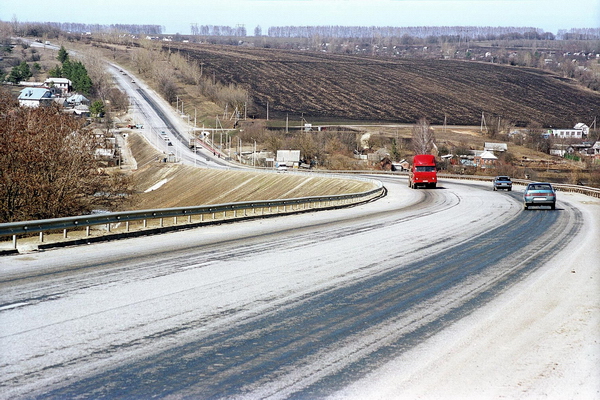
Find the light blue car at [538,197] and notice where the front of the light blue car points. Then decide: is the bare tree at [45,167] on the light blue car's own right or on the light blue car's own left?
on the light blue car's own left

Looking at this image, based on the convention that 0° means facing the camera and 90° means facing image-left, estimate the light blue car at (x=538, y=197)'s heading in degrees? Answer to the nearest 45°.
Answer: approximately 180°
